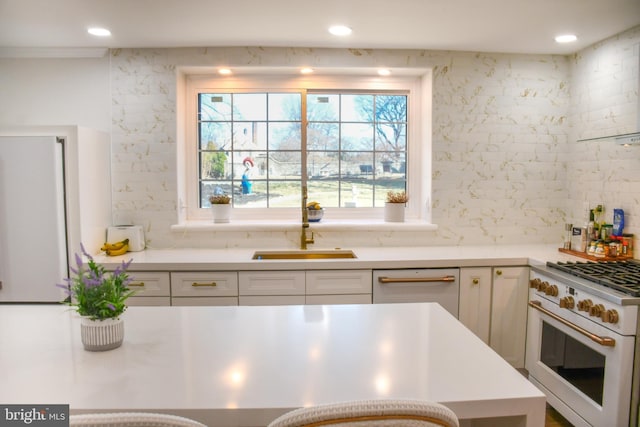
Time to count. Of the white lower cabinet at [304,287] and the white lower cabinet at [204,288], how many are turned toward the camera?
2

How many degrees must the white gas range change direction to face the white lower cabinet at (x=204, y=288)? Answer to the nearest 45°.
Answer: approximately 45° to its right

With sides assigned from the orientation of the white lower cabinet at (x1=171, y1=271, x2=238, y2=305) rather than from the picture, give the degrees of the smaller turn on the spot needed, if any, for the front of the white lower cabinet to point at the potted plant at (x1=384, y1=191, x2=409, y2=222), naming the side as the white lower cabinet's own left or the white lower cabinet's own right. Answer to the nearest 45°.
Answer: approximately 90° to the white lower cabinet's own left

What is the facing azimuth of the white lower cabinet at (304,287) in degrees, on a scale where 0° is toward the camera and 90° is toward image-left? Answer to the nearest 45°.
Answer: approximately 0°

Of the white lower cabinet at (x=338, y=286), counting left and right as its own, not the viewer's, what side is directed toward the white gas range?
left

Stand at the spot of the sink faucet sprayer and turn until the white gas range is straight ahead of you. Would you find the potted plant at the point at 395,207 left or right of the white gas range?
left

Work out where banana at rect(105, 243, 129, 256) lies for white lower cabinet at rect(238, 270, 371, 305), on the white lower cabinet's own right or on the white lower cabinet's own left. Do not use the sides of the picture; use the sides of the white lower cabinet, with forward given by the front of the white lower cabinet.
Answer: on the white lower cabinet's own right
